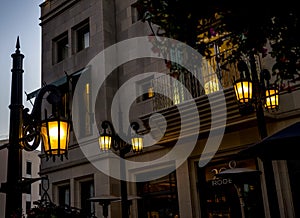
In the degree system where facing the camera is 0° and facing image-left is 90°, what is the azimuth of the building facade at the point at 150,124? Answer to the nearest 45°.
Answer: approximately 45°

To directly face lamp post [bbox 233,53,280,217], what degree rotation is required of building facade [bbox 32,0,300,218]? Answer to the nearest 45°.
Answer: approximately 45° to its left

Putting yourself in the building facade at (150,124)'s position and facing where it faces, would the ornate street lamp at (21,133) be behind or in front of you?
in front
